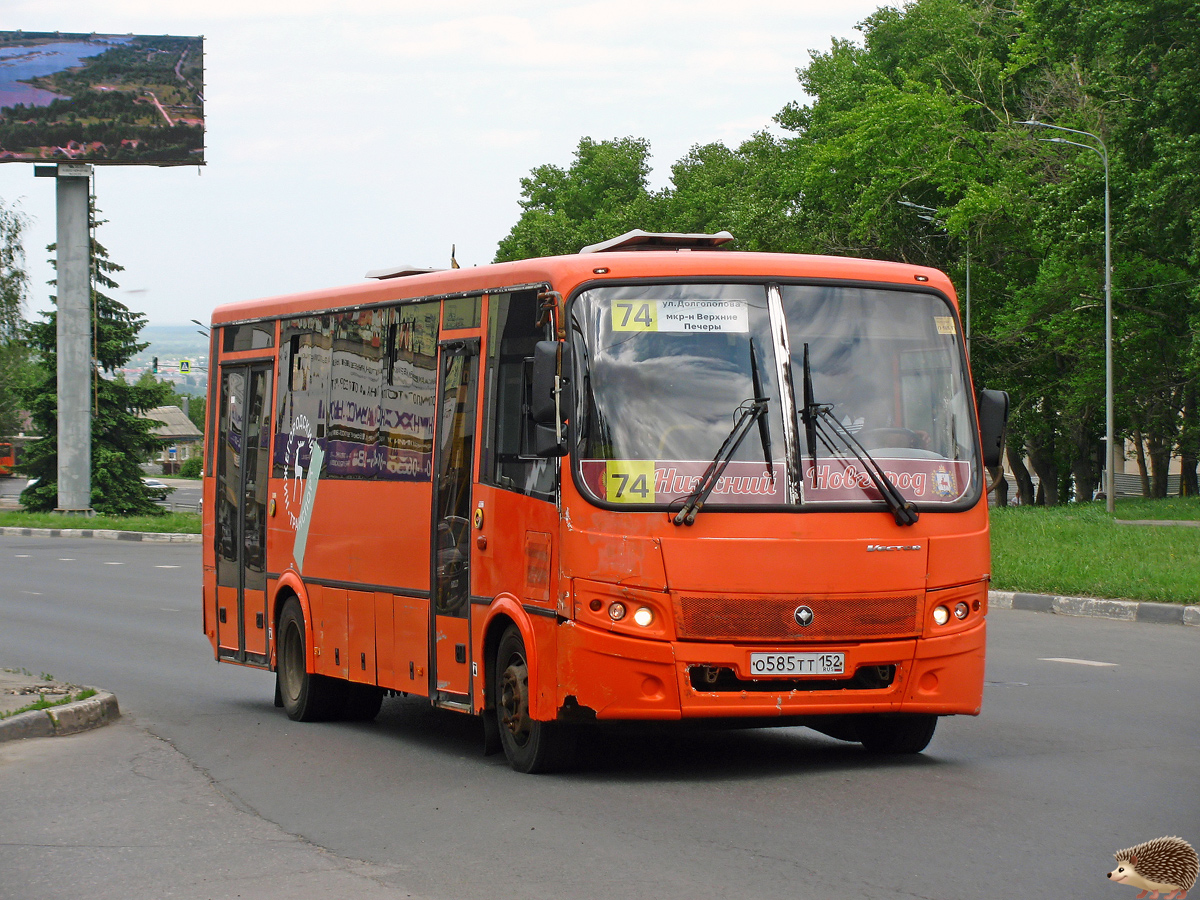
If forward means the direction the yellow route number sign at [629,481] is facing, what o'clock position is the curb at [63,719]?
The curb is roughly at 4 o'clock from the yellow route number sign.

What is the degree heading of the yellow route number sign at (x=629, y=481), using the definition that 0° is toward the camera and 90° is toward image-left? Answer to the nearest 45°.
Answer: approximately 0°
